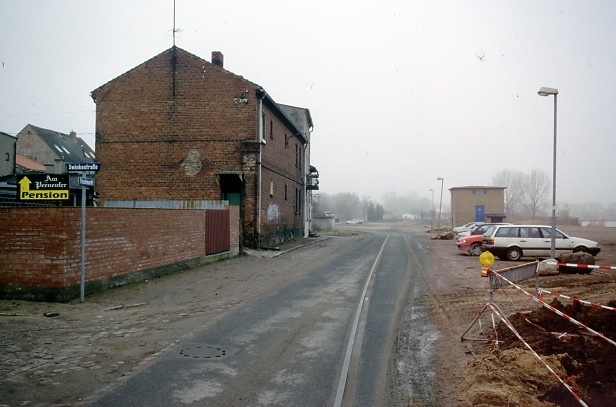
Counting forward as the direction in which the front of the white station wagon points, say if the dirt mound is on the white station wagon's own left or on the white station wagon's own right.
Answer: on the white station wagon's own right

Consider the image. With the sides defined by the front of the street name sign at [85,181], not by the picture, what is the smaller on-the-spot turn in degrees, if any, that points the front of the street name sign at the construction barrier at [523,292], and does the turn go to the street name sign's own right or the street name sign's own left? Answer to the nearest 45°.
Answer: approximately 45° to the street name sign's own left

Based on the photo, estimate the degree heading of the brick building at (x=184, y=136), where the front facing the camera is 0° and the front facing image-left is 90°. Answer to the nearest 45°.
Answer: approximately 270°

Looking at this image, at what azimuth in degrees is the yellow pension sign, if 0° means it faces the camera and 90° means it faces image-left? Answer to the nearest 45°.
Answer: approximately 0°

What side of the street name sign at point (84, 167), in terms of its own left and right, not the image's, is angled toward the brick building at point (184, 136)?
back

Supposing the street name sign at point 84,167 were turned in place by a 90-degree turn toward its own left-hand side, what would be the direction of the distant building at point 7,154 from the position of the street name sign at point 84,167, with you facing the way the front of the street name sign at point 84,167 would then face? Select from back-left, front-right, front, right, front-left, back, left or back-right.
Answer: left

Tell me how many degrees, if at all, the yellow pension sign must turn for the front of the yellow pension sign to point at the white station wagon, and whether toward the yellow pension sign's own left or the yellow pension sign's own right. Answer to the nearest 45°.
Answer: approximately 90° to the yellow pension sign's own left

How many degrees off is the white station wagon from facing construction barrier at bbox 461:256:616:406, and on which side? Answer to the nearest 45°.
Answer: approximately 90° to its right

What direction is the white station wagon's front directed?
to the viewer's right

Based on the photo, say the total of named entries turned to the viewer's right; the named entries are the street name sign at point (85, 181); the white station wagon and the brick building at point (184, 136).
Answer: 2

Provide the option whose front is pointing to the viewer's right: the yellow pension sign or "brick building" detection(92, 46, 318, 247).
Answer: the brick building

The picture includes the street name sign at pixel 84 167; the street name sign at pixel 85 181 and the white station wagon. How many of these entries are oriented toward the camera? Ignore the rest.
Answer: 2
